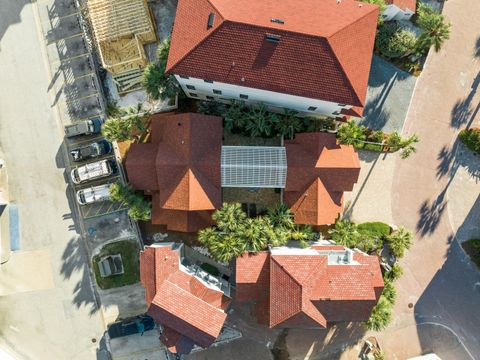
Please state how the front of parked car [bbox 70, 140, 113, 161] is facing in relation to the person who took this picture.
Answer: facing to the right of the viewer

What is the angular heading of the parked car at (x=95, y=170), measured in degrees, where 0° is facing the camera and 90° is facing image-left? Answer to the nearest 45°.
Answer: approximately 270°

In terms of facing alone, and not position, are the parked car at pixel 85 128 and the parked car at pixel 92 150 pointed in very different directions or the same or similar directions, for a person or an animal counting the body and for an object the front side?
same or similar directions

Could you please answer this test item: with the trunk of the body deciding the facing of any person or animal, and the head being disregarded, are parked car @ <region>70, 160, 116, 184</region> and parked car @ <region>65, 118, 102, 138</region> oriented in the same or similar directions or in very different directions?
same or similar directions

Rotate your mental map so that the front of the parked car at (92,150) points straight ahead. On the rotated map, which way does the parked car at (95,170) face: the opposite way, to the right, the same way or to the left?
the same way

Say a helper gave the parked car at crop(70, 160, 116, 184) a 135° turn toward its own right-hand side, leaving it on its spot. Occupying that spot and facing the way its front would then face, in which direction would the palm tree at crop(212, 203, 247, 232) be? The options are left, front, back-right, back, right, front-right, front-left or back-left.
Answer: left

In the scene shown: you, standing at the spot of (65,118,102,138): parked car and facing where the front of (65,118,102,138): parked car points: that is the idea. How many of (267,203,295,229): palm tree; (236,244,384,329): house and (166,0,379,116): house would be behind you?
0

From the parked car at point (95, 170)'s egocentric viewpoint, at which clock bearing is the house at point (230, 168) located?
The house is roughly at 1 o'clock from the parked car.

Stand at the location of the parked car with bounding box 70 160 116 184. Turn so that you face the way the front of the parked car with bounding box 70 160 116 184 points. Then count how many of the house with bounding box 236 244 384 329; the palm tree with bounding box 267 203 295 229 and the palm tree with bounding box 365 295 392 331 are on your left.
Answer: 0

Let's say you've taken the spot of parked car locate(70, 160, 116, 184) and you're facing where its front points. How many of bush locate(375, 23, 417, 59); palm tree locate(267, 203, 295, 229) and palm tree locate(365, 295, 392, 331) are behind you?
0

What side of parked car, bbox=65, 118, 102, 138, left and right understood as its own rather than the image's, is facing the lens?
right

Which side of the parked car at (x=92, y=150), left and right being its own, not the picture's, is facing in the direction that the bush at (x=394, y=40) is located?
front

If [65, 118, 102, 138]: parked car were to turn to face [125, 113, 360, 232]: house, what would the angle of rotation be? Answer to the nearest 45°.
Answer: approximately 45° to its right

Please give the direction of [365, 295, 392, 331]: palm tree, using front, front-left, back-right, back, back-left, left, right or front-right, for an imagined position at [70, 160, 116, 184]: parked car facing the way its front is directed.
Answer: back-left
